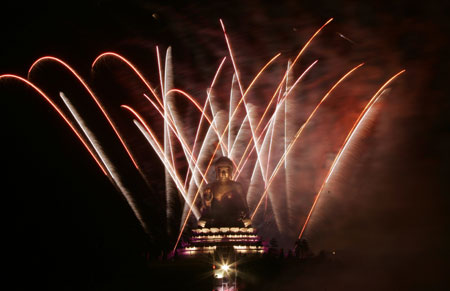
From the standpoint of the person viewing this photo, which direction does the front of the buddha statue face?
facing the viewer
